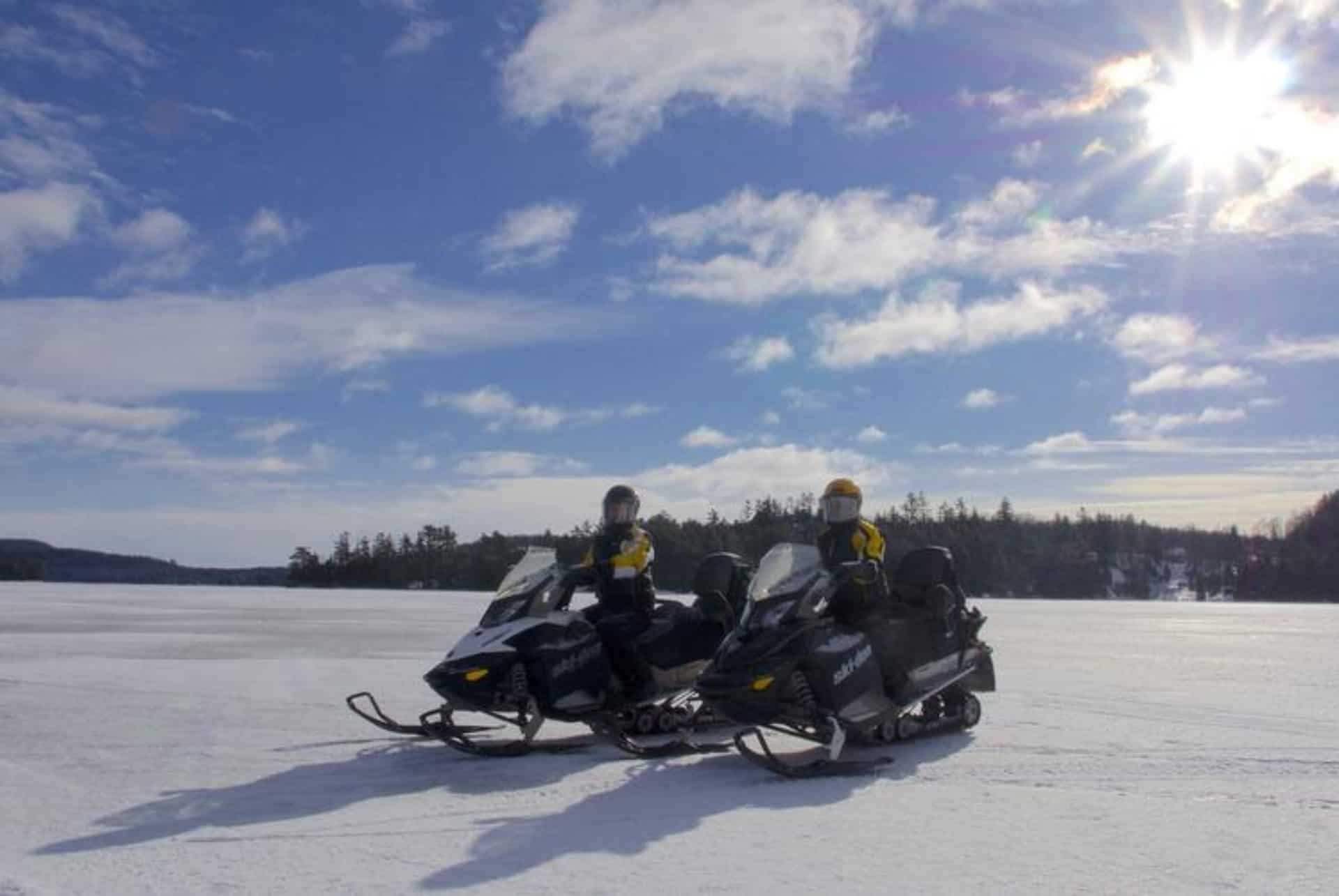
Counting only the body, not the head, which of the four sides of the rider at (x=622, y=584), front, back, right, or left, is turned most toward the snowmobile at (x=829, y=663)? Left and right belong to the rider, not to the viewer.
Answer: left

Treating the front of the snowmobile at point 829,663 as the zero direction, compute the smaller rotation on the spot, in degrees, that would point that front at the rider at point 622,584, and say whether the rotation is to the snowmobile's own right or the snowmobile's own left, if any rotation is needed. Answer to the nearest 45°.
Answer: approximately 90° to the snowmobile's own right

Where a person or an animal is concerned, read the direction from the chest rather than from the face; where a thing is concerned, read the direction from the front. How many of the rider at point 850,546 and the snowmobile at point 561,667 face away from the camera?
0

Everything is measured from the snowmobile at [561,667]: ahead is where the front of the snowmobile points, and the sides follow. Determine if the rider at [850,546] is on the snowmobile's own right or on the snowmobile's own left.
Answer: on the snowmobile's own left

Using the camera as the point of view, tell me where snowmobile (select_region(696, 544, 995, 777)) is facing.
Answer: facing the viewer and to the left of the viewer

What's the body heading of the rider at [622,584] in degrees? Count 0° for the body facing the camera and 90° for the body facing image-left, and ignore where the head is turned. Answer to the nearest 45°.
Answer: approximately 45°
